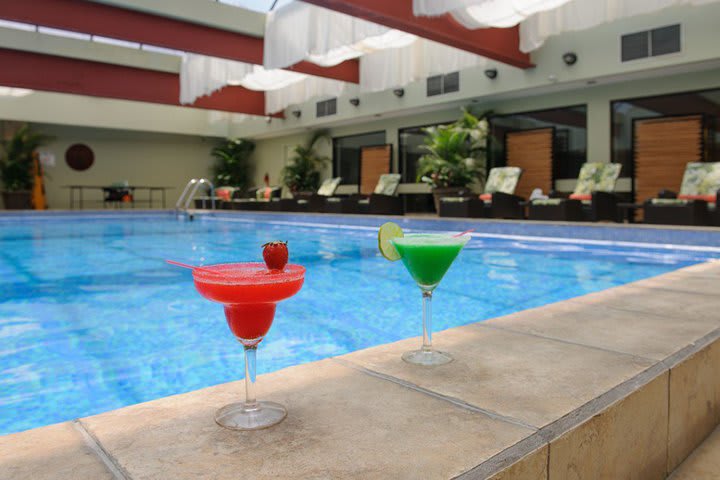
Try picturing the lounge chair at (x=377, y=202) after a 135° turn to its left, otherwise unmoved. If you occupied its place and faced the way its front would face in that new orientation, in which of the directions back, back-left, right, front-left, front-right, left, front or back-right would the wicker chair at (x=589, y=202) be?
front

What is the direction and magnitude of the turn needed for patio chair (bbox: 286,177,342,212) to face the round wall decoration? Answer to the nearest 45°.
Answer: approximately 45° to its right

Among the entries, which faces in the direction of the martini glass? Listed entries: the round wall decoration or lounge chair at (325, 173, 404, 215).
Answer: the round wall decoration

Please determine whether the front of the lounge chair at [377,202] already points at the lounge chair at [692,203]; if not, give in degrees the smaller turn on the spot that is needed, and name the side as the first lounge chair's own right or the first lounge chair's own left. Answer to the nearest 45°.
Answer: approximately 135° to the first lounge chair's own left

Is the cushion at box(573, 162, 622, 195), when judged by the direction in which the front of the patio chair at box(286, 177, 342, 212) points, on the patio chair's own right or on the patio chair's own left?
on the patio chair's own left

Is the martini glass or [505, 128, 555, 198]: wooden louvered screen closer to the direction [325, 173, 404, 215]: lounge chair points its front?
the martini glass

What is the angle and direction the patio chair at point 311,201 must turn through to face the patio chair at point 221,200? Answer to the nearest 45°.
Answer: approximately 45° to its right
